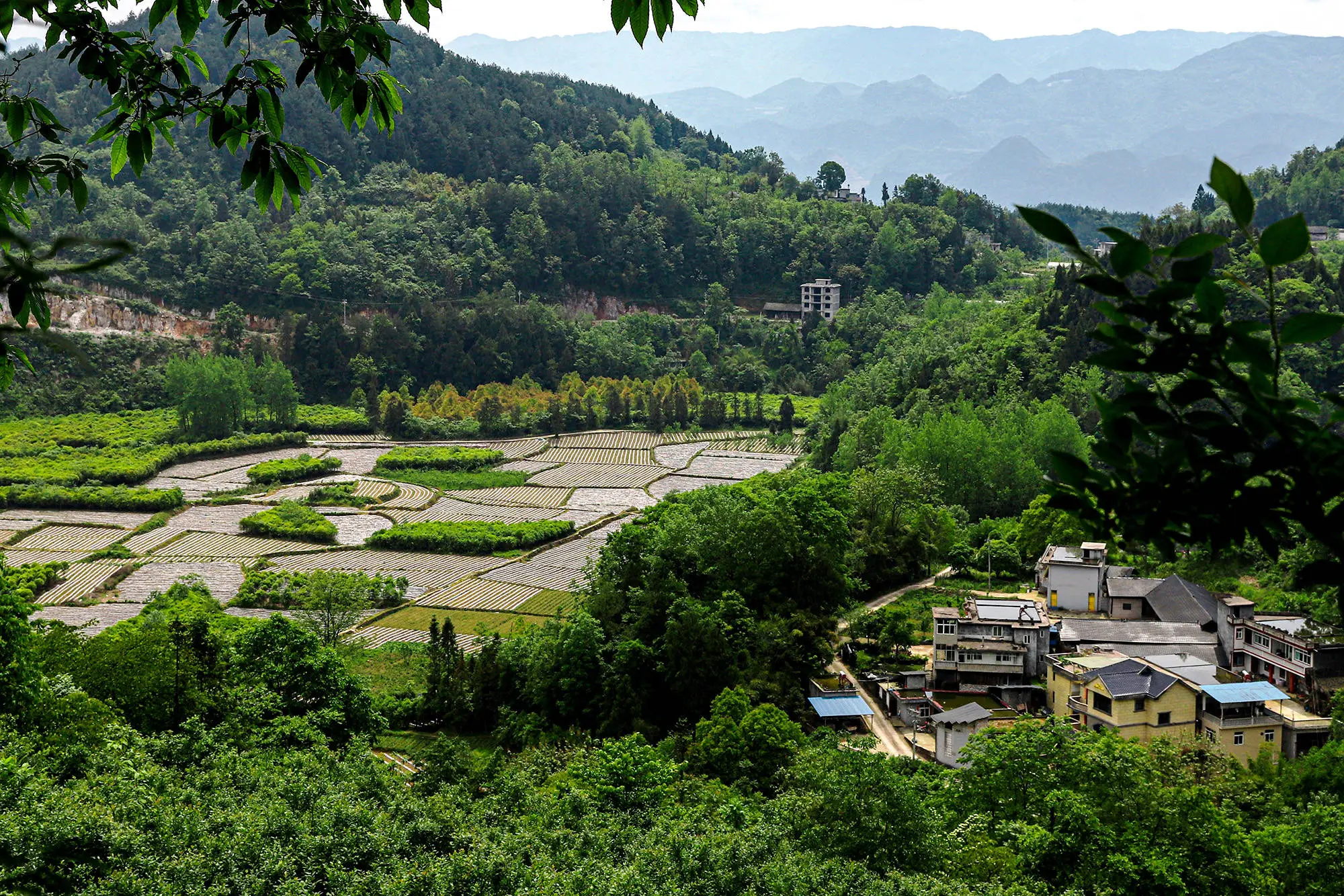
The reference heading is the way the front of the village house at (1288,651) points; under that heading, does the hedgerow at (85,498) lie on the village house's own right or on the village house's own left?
on the village house's own right

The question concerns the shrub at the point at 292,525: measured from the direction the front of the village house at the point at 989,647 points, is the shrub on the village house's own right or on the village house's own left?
on the village house's own right

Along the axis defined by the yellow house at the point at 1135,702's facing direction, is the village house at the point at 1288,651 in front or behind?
behind

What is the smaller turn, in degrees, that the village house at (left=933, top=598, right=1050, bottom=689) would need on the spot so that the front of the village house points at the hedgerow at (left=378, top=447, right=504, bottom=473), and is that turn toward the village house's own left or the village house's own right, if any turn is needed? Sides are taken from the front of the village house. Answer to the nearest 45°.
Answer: approximately 135° to the village house's own right

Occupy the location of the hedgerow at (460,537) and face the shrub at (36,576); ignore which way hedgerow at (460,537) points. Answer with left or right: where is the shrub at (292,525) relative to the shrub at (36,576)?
right

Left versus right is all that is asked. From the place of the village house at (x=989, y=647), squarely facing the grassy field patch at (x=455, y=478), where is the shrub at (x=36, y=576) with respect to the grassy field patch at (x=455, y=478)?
left

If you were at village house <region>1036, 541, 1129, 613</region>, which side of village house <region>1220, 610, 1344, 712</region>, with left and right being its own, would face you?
right

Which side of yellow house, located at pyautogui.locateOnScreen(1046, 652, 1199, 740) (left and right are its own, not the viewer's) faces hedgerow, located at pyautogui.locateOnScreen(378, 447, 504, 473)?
right

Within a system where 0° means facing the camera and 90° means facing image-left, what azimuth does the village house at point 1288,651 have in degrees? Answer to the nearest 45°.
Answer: approximately 45°

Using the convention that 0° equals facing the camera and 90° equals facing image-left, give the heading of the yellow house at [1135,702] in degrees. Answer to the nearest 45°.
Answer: approximately 45°

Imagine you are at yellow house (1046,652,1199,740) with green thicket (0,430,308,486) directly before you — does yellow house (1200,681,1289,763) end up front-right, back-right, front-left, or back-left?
back-right

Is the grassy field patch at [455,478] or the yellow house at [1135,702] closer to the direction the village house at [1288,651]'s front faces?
the yellow house
